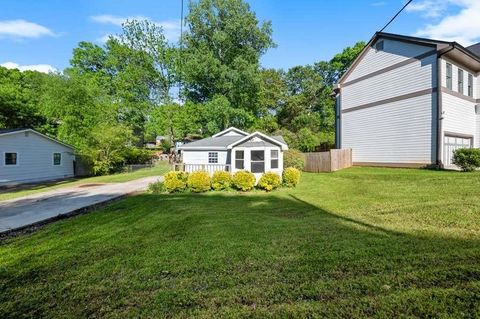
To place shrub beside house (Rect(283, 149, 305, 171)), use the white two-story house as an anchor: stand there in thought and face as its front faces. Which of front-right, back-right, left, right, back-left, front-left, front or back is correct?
back-right

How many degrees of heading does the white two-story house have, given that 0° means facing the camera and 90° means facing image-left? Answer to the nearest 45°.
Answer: approximately 315°

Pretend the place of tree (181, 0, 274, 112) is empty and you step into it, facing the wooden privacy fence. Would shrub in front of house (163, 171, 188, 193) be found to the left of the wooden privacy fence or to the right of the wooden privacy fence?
right

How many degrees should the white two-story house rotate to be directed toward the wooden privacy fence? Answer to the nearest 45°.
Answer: approximately 135° to its right

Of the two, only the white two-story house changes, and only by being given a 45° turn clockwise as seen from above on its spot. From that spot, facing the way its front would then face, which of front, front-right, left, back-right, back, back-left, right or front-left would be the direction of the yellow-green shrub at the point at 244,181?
front-right

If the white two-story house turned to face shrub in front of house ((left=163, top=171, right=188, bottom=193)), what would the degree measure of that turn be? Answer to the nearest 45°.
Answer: approximately 90° to its right

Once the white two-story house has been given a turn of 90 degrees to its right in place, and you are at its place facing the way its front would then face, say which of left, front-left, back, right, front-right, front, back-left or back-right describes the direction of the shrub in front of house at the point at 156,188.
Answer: front

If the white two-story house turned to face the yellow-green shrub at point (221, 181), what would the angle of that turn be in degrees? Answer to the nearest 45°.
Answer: approximately 90° to its right

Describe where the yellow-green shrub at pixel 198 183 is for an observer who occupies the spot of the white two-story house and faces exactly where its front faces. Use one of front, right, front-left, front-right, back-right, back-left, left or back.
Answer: right
